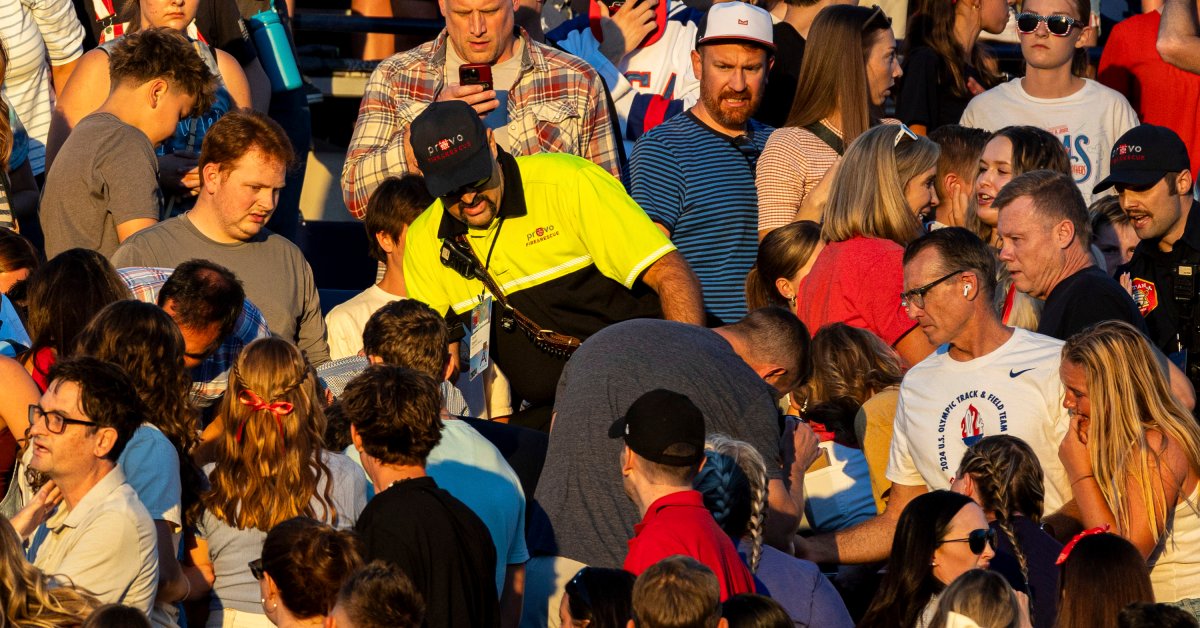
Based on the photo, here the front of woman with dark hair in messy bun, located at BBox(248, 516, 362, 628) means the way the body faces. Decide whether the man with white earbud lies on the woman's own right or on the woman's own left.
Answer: on the woman's own right

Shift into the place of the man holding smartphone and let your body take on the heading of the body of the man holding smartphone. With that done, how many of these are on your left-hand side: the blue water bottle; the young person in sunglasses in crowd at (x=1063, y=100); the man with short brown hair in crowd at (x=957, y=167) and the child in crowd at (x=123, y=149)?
2

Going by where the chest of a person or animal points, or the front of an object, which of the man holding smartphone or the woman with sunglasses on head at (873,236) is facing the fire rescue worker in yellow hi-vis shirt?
the man holding smartphone

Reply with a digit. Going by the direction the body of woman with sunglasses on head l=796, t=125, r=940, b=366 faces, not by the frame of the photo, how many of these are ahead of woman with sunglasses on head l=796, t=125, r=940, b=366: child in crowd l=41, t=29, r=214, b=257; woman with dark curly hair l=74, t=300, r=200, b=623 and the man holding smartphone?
0

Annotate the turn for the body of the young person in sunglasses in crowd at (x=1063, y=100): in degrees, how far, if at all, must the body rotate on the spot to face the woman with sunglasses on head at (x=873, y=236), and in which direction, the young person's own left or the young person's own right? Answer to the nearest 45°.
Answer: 0° — they already face them

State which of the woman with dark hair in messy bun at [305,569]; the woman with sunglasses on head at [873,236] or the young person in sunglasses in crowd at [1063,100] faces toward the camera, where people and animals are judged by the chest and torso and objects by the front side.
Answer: the young person in sunglasses in crowd

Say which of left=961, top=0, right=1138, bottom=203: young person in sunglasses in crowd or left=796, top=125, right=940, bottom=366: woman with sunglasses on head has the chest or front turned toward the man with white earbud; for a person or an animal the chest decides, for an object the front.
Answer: the young person in sunglasses in crowd

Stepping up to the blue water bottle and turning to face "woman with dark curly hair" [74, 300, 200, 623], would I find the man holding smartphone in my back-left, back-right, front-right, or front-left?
front-left

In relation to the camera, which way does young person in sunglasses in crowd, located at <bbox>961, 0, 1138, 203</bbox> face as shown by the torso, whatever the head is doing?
toward the camera

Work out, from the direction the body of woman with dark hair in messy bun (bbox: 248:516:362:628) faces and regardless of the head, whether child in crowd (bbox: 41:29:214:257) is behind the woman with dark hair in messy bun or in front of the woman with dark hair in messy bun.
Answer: in front

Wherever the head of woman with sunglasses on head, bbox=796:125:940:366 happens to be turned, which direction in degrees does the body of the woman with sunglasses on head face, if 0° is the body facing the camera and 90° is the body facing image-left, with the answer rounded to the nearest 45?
approximately 225°

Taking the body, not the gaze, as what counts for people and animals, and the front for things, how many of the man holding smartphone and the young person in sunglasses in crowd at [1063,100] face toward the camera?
2

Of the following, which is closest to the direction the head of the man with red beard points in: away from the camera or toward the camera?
toward the camera

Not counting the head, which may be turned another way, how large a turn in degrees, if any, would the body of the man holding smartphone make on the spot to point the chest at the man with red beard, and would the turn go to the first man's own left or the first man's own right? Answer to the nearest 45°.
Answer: approximately 90° to the first man's own left

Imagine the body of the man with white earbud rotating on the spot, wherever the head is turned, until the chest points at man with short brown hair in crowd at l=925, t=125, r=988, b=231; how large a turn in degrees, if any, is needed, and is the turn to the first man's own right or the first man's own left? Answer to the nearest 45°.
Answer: approximately 135° to the first man's own right

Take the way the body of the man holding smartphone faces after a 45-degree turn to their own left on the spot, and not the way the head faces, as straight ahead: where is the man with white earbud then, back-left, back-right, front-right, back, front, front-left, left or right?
front

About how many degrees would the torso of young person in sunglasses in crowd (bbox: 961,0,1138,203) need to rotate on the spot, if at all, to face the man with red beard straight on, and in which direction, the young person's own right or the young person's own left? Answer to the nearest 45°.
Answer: approximately 45° to the young person's own right

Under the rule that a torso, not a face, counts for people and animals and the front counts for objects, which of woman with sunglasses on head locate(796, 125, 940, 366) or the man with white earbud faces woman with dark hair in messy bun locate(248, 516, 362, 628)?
the man with white earbud

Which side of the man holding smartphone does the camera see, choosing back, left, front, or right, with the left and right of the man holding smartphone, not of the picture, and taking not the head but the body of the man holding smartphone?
front

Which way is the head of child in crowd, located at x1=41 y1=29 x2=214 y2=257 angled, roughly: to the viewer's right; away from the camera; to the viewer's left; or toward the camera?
to the viewer's right

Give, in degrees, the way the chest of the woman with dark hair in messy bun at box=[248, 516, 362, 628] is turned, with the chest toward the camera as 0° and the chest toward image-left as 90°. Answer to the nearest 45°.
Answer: approximately 135°

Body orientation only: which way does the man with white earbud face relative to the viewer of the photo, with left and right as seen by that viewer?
facing the viewer and to the left of the viewer
